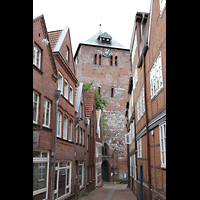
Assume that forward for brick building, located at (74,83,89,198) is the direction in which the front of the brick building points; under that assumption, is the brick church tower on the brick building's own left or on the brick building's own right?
on the brick building's own left

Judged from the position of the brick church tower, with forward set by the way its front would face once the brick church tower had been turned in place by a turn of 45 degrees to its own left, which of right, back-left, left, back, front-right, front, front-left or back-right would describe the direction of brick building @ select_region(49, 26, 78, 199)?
front-right

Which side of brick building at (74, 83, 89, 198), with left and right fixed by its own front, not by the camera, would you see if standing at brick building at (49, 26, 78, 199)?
right

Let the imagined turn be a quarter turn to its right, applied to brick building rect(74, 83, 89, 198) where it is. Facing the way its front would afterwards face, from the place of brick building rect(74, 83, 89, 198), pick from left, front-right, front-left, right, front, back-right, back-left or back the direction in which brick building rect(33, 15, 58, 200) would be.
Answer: front

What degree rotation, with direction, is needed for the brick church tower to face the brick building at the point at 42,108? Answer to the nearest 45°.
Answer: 0° — it already faces it

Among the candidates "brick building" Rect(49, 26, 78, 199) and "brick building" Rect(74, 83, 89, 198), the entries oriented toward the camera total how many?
0

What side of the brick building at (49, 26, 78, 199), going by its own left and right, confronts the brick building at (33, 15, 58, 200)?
right

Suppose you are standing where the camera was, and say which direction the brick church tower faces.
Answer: facing the viewer

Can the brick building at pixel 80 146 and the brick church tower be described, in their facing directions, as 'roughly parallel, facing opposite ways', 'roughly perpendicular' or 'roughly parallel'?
roughly perpendicular

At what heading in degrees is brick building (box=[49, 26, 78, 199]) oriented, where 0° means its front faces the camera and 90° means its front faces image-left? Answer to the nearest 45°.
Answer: approximately 270°

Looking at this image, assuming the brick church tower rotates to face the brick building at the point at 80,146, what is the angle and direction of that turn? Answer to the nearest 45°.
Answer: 0° — it already faces it

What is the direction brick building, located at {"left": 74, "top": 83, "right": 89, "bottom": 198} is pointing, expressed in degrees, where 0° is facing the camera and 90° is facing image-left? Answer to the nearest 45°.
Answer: approximately 270°

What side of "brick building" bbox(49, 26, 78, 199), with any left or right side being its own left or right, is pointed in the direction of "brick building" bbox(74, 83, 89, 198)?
left
